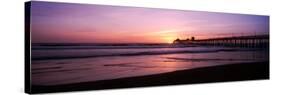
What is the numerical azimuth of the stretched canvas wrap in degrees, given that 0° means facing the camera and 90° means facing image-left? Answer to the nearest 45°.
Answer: approximately 315°
